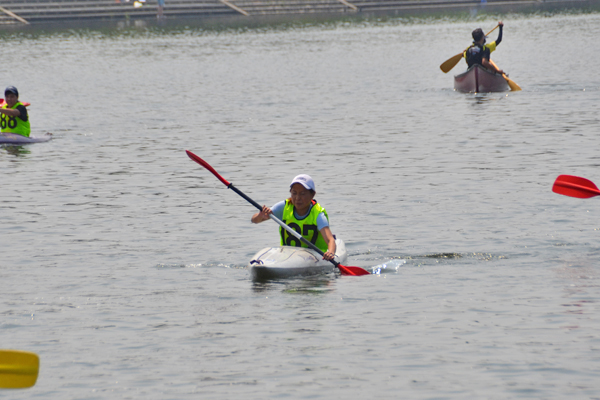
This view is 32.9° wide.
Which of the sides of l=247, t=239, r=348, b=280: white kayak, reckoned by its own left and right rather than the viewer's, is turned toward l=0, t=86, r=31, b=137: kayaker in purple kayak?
right

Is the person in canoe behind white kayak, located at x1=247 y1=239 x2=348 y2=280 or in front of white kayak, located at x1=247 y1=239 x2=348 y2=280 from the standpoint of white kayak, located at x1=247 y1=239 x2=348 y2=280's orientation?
behind

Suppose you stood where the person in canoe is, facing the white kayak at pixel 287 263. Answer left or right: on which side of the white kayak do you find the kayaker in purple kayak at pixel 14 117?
right

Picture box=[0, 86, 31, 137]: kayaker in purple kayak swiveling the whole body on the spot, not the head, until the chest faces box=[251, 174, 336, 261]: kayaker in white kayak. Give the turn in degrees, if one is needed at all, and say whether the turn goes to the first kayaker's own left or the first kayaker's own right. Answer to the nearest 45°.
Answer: approximately 45° to the first kayaker's own left

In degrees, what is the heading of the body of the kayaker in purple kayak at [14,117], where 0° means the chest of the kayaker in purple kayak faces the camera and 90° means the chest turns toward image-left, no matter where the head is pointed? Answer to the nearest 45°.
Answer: approximately 45°

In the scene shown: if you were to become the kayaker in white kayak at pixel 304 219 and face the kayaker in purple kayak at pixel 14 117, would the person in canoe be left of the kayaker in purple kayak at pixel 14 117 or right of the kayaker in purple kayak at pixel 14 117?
right

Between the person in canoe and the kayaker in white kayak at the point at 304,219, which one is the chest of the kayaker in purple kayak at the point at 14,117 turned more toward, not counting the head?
the kayaker in white kayak

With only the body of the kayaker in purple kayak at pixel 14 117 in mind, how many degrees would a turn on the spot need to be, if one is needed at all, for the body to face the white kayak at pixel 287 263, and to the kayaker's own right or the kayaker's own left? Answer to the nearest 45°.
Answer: approximately 45° to the kayaker's own left

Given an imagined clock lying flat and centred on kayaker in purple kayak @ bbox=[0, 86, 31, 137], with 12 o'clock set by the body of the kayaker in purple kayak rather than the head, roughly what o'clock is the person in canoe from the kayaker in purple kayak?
The person in canoe is roughly at 7 o'clock from the kayaker in purple kayak.

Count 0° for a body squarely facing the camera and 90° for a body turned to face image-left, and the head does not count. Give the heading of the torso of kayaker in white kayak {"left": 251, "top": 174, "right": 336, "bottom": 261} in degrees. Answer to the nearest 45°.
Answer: approximately 45°

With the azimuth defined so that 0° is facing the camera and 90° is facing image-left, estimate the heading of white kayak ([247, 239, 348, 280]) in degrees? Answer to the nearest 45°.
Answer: approximately 45°
